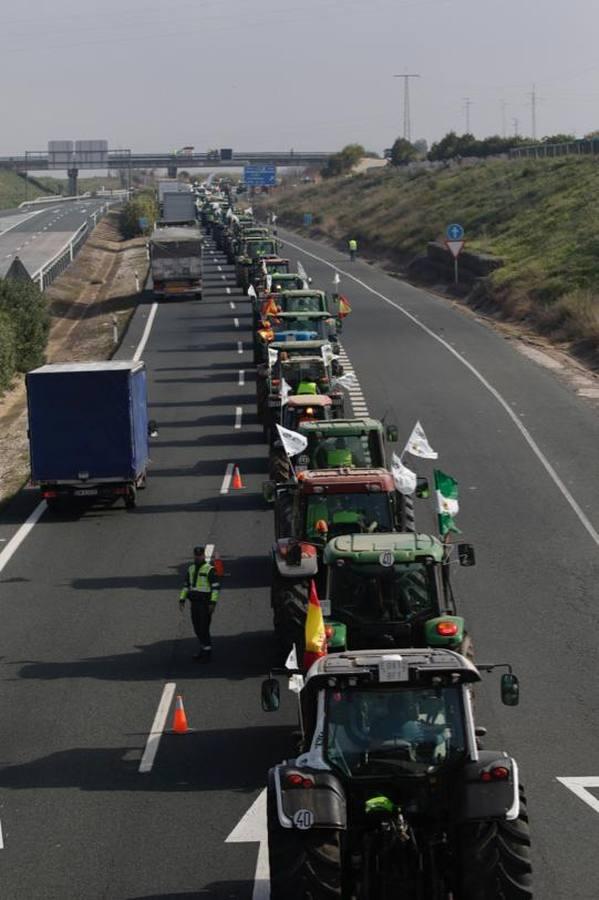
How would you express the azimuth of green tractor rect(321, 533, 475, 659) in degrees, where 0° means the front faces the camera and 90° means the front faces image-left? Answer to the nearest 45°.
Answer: approximately 180°

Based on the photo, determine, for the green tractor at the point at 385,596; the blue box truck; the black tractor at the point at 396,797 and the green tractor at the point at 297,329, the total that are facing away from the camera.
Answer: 4

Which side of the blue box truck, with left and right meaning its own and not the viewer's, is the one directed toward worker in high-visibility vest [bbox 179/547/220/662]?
back

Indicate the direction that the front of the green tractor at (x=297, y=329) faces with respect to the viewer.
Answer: facing away from the viewer

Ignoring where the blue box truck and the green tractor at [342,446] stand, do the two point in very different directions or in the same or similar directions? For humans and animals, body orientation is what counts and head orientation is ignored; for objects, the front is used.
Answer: same or similar directions

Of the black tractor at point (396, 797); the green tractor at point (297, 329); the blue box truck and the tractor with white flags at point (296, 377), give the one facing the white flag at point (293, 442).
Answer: the black tractor at point (396, 797)

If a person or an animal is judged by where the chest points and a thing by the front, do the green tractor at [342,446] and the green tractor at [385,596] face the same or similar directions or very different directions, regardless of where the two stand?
same or similar directions

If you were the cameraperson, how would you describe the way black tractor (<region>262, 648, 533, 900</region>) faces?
facing away from the viewer

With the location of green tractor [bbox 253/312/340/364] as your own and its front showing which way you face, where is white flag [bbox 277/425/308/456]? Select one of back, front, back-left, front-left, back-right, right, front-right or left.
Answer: back

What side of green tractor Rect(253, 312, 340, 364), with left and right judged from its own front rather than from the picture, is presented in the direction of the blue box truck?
back

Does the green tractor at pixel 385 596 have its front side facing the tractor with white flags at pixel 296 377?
yes

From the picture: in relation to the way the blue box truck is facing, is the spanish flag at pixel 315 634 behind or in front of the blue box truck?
behind

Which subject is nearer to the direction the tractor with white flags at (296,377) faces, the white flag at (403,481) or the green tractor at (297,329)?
the green tractor

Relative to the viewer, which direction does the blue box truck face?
away from the camera

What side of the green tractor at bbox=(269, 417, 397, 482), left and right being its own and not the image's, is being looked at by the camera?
back

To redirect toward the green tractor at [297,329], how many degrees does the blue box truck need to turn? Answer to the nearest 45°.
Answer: approximately 45° to its right

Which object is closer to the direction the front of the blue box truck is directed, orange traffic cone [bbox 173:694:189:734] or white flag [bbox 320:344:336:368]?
the white flag

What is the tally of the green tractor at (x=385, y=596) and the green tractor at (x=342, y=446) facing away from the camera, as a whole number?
2

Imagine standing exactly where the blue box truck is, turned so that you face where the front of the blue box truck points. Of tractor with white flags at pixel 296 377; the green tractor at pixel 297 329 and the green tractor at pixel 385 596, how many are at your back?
1
